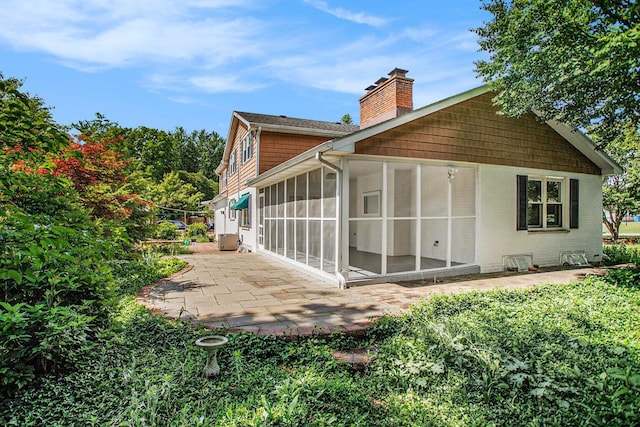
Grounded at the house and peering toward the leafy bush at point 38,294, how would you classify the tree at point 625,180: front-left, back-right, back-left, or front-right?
back-left

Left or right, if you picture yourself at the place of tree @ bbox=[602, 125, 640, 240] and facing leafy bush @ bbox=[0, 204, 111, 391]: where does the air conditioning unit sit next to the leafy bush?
right

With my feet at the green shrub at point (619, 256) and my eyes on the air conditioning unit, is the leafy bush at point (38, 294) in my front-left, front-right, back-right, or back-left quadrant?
front-left
